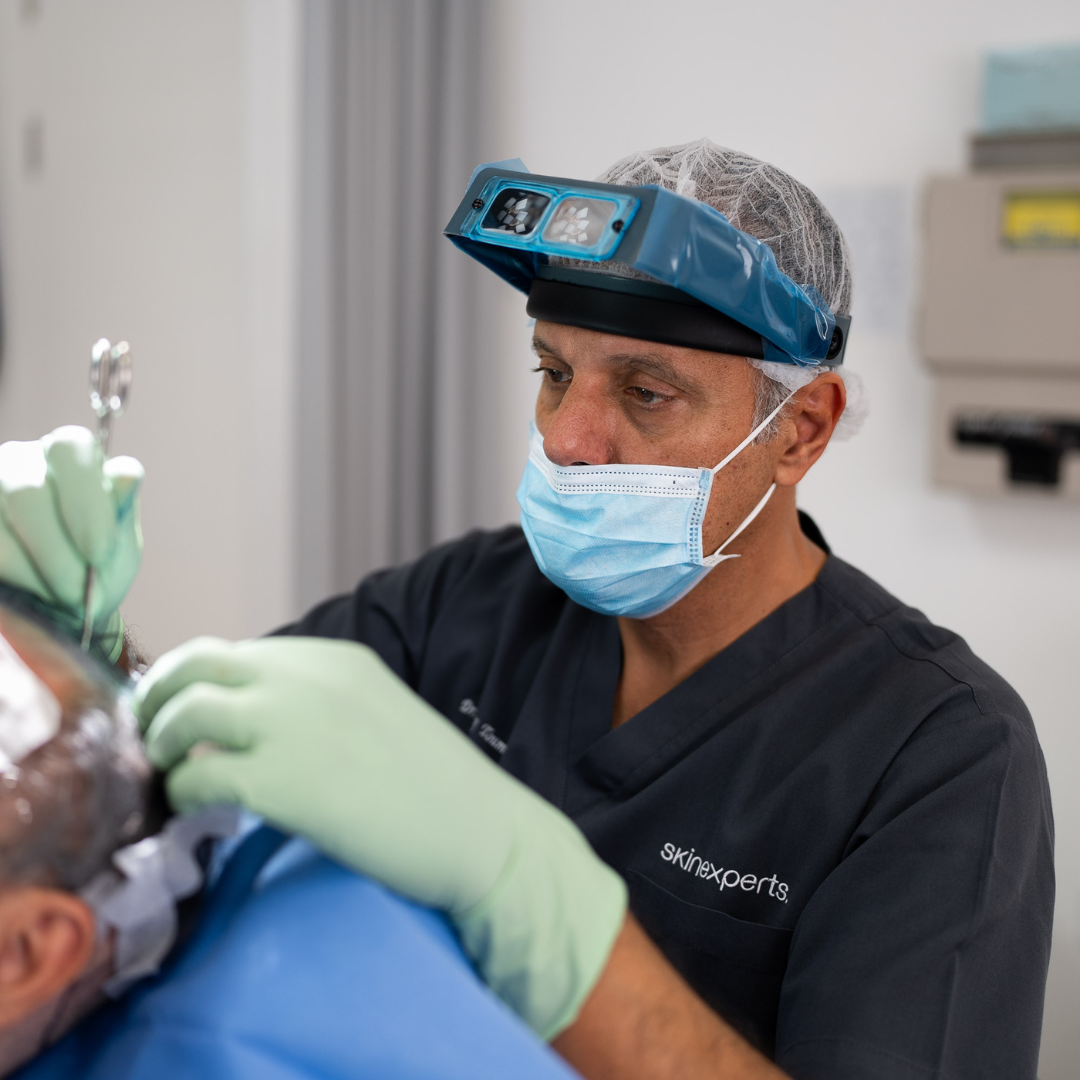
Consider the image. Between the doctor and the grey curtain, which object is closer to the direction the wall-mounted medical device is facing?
the doctor

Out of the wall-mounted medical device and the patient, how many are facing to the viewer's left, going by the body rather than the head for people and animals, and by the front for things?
1

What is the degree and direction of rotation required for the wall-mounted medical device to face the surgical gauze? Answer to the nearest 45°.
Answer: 0° — it already faces it

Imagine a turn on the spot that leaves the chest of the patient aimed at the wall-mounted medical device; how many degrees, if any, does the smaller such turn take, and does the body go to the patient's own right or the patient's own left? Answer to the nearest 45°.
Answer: approximately 135° to the patient's own right

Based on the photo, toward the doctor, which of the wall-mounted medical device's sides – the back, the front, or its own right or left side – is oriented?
front

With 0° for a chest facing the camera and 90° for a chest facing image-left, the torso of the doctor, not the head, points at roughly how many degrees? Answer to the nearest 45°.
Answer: approximately 45°

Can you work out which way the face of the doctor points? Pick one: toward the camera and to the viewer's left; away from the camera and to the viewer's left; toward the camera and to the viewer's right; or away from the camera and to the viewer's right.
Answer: toward the camera and to the viewer's left

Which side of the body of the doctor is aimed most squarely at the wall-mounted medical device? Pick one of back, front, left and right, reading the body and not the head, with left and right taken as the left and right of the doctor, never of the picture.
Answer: back

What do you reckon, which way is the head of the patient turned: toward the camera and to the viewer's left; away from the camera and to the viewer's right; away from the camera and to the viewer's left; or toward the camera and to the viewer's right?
away from the camera and to the viewer's left

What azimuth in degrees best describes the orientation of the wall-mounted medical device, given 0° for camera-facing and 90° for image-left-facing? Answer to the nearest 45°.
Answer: approximately 0°

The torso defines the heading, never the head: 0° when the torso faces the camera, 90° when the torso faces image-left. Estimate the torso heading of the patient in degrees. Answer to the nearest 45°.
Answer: approximately 90°
